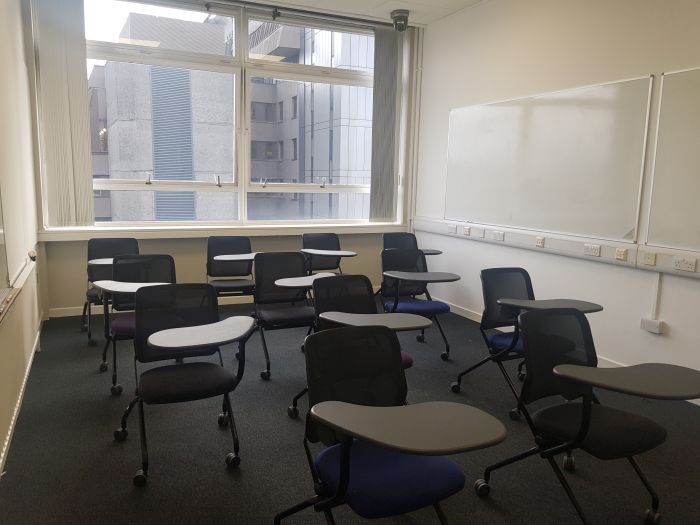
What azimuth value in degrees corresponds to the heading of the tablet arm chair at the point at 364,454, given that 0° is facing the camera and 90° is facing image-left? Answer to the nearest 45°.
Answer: approximately 315°

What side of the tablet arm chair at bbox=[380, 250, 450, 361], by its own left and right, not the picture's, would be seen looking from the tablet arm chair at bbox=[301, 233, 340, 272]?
back

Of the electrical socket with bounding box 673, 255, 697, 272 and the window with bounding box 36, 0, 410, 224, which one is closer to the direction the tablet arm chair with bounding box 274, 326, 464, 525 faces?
the electrical socket

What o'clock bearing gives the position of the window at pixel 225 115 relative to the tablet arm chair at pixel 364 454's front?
The window is roughly at 7 o'clock from the tablet arm chair.

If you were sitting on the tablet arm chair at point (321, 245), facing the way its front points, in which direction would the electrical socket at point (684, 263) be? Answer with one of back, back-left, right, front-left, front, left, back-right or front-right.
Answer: front-left

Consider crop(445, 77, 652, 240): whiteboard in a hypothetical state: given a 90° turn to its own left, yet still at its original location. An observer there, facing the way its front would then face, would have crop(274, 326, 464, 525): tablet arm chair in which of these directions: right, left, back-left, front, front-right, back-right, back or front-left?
front-right

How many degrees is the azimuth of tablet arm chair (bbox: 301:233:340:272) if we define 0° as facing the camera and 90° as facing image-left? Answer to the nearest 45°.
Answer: approximately 0°

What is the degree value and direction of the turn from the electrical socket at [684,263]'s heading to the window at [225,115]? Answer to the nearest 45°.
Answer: approximately 45° to its right

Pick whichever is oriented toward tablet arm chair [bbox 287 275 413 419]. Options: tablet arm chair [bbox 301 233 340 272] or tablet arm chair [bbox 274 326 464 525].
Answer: tablet arm chair [bbox 301 233 340 272]

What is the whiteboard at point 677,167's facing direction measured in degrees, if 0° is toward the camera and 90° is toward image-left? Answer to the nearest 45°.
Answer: approximately 45°

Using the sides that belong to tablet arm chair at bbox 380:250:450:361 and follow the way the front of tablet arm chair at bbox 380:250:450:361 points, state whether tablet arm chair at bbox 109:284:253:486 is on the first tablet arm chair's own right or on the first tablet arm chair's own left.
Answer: on the first tablet arm chair's own right

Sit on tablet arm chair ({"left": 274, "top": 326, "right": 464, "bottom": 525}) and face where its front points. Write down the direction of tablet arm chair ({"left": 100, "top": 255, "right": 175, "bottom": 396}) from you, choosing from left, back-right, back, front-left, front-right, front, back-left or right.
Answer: back

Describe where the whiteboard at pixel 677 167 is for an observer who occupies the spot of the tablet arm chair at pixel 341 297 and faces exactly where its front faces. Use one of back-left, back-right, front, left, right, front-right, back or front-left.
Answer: front-left

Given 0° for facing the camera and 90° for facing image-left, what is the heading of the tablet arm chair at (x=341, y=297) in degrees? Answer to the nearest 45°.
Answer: approximately 315°
